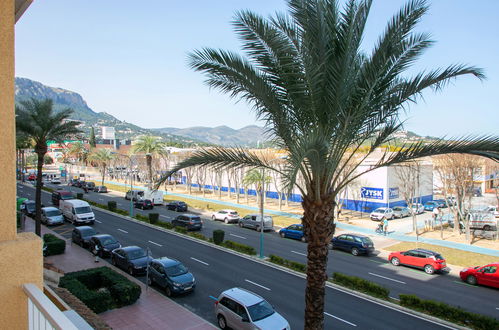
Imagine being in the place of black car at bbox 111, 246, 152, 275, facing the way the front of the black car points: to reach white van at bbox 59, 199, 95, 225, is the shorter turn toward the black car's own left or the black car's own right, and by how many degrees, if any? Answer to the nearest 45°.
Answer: approximately 135° to the black car's own left

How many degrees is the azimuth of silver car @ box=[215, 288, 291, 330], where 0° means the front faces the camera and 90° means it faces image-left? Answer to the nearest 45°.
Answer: approximately 315°

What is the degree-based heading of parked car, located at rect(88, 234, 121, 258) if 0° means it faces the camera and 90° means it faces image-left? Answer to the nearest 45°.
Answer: approximately 315°

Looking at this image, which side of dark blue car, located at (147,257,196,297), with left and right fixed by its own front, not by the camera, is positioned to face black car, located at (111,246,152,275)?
back

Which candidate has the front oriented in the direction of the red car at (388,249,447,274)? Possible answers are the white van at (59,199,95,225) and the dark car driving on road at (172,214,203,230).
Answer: the white van

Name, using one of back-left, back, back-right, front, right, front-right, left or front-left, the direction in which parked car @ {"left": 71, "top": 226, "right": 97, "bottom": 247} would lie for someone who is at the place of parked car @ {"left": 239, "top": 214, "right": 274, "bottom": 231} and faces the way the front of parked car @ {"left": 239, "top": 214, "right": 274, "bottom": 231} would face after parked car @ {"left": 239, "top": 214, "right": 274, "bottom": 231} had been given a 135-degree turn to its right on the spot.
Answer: back-right

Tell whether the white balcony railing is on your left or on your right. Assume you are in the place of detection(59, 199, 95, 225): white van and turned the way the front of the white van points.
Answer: on your right

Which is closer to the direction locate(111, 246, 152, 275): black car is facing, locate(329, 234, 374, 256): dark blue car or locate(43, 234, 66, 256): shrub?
the dark blue car

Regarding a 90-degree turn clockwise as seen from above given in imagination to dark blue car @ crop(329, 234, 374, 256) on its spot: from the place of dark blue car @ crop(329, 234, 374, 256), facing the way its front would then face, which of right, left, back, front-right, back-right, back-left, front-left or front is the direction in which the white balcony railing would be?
back-right

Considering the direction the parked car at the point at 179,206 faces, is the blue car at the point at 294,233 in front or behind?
behind

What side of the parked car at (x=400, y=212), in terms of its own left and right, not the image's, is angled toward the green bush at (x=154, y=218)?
front
